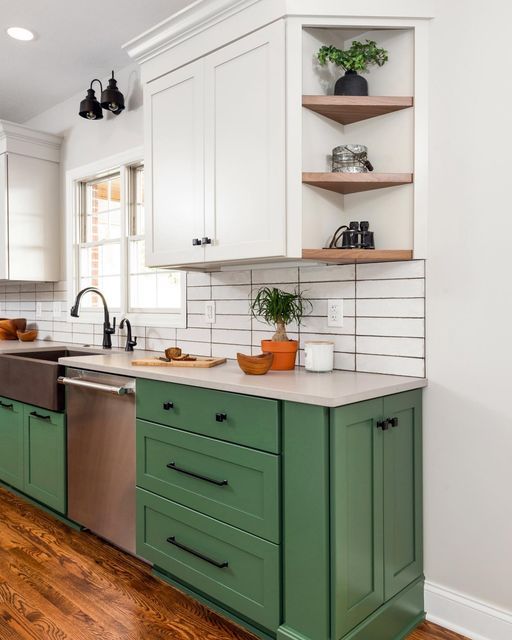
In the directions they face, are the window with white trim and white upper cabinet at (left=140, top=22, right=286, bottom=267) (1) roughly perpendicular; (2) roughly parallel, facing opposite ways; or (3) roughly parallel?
roughly parallel

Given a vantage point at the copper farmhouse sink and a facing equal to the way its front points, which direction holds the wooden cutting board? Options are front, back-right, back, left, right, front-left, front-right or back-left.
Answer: left

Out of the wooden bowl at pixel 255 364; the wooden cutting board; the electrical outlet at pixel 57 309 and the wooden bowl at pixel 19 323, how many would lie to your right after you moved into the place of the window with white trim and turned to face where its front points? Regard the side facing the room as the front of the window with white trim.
2

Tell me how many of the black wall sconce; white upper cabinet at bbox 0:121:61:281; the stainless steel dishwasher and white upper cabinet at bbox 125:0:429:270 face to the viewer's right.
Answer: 0

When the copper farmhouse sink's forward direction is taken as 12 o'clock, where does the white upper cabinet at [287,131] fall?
The white upper cabinet is roughly at 9 o'clock from the copper farmhouse sink.

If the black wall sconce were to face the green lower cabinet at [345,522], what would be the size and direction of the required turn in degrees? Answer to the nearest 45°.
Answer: approximately 45° to its left

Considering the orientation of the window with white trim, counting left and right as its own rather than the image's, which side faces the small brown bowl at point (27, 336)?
right

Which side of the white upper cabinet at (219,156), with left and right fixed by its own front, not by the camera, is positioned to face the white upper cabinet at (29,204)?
right

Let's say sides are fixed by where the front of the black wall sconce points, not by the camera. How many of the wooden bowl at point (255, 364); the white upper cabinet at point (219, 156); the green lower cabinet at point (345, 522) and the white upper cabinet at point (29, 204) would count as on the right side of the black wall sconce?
1

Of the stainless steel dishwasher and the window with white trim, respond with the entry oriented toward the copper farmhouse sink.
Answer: the window with white trim
